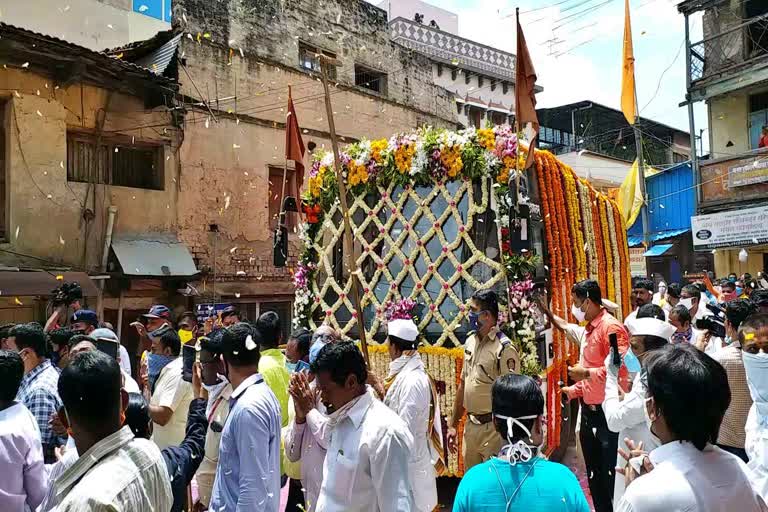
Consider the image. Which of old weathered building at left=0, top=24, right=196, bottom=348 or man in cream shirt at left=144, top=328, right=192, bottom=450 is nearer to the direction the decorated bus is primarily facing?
the man in cream shirt

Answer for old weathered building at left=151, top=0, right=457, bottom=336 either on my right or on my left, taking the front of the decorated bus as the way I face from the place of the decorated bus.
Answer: on my right

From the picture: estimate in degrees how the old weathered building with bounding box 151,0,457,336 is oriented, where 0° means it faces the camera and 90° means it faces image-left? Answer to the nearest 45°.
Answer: approximately 315°

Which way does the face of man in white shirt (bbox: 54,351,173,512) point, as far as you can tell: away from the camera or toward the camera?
away from the camera

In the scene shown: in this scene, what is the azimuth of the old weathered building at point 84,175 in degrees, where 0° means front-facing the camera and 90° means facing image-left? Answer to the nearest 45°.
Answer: approximately 315°

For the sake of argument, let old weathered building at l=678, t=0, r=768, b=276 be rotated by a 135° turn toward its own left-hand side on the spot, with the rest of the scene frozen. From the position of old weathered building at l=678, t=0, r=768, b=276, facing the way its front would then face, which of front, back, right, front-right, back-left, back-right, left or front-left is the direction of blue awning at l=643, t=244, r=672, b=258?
back-left

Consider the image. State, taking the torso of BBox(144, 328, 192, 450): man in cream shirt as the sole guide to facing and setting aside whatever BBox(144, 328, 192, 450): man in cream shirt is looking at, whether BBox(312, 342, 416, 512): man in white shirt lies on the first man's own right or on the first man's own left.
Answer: on the first man's own left
